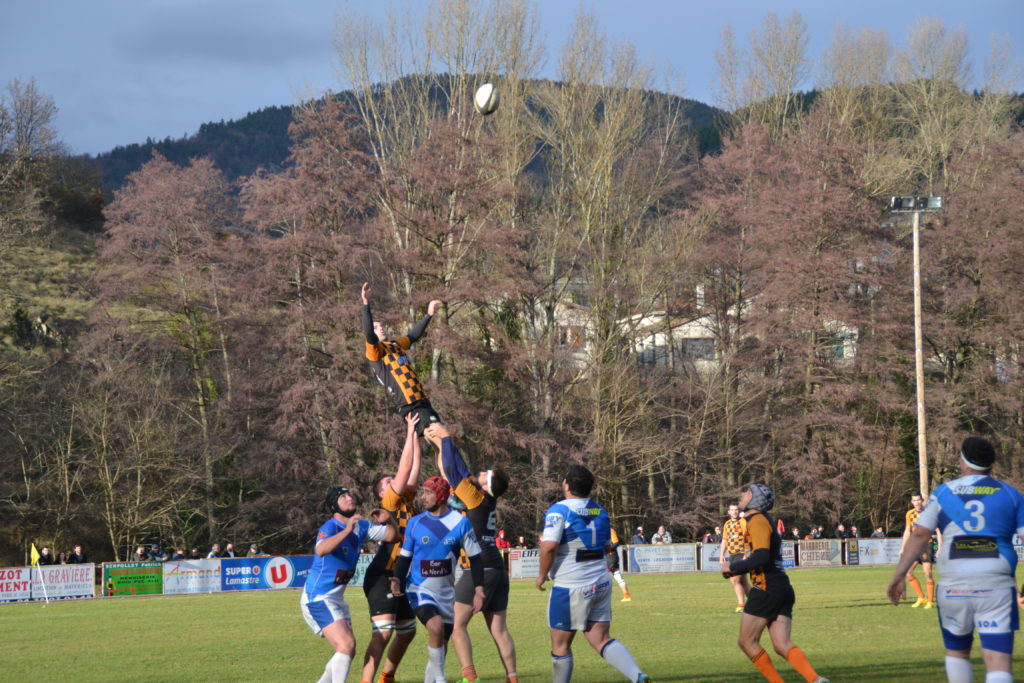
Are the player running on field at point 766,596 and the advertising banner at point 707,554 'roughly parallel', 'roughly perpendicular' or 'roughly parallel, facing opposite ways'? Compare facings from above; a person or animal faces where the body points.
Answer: roughly perpendicular

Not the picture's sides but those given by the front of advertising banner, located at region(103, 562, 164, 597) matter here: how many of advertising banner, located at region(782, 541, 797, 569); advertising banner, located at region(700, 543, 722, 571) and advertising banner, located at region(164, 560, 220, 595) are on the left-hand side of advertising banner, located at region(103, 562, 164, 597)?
3

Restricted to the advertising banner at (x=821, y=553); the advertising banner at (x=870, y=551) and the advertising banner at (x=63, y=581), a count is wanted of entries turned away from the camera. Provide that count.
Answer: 0

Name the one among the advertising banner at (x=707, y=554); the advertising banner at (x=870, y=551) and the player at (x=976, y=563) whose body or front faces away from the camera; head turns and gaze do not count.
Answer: the player

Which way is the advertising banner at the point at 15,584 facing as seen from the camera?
toward the camera

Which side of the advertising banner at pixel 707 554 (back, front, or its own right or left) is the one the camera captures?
front

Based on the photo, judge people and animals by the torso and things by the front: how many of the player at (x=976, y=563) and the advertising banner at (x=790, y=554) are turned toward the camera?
1

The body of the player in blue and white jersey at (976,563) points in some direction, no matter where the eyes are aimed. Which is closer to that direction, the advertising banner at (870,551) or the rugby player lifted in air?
the advertising banner

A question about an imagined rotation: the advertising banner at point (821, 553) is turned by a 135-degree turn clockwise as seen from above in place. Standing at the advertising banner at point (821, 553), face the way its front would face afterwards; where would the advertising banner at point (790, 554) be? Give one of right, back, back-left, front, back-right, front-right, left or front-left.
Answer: left

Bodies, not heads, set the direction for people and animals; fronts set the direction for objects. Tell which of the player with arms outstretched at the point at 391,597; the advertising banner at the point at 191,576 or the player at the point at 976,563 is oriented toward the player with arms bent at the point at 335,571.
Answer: the advertising banner

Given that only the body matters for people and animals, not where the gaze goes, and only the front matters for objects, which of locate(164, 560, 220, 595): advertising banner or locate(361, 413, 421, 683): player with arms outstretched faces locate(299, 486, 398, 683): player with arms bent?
the advertising banner

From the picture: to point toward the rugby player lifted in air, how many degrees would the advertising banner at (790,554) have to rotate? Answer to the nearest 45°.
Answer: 0° — it already faces them

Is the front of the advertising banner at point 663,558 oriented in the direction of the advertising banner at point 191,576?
no

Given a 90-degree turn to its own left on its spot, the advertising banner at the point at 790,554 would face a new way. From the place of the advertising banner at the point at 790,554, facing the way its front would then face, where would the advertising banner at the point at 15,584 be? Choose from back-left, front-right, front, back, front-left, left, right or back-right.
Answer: back-right

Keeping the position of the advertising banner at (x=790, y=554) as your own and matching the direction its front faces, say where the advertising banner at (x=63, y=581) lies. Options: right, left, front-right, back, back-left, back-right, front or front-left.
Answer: front-right

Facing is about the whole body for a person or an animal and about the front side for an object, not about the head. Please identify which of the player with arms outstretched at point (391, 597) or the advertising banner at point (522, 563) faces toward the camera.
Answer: the advertising banner

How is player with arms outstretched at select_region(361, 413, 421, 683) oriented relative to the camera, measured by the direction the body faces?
to the viewer's right

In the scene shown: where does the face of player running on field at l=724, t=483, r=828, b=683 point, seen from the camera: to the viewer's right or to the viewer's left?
to the viewer's left

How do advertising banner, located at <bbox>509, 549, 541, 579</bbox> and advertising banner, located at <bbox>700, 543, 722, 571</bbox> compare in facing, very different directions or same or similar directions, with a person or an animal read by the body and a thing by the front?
same or similar directions

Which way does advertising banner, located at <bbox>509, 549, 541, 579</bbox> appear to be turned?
toward the camera

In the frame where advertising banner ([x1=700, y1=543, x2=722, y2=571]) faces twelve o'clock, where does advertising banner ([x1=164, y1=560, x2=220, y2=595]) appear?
advertising banner ([x1=164, y1=560, x2=220, y2=595]) is roughly at 2 o'clock from advertising banner ([x1=700, y1=543, x2=722, y2=571]).

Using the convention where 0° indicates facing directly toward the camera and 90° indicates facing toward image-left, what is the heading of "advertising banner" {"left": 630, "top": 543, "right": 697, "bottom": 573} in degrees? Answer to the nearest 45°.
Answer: approximately 0°

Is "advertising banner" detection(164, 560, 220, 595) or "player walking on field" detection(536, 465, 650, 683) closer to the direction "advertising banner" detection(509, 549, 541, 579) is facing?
the player walking on field
